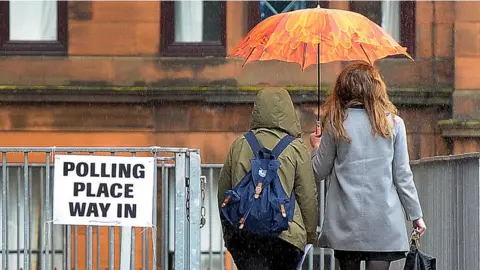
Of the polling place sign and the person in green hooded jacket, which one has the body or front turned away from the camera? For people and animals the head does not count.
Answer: the person in green hooded jacket

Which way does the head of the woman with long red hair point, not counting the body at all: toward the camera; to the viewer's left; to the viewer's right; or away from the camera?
away from the camera

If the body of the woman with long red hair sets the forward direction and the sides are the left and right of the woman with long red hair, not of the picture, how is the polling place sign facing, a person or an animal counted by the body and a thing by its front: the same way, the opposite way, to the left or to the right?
the opposite way

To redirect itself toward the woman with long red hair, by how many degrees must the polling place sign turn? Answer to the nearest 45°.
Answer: approximately 90° to its left

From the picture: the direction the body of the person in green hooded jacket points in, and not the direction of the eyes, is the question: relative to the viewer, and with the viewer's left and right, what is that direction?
facing away from the viewer

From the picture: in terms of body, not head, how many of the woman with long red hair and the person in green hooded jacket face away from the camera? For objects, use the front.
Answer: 2

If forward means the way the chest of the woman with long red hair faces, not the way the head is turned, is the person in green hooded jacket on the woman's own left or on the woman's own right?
on the woman's own left

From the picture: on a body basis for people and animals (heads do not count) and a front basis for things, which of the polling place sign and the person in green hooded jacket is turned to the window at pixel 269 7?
the person in green hooded jacket

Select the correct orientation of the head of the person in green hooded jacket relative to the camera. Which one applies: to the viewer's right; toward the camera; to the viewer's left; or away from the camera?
away from the camera

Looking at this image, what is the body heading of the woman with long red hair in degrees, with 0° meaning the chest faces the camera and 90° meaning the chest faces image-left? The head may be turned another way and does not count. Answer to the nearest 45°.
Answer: approximately 180°
